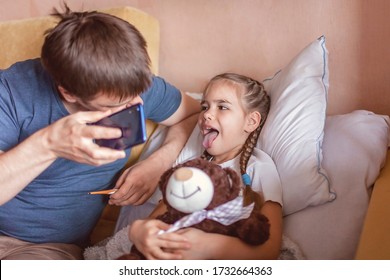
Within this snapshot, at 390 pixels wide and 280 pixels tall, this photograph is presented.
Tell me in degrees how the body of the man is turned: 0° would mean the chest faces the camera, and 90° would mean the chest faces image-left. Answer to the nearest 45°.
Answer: approximately 315°

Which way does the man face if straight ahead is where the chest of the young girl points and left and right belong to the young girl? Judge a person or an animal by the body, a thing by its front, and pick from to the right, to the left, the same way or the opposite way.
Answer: to the left

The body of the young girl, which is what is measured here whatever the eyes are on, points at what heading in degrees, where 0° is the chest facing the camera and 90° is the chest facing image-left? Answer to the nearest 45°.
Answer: approximately 45°

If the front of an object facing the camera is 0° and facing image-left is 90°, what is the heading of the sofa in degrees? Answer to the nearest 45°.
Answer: approximately 0°
